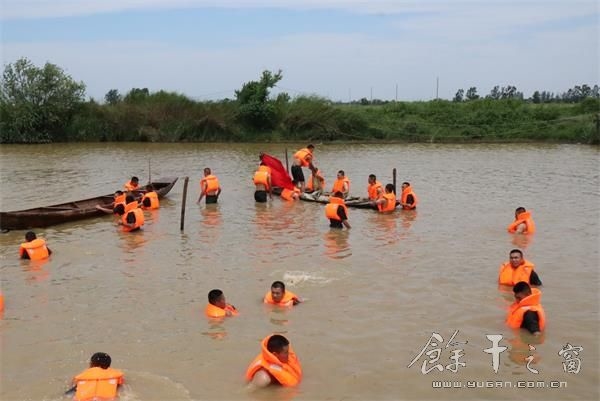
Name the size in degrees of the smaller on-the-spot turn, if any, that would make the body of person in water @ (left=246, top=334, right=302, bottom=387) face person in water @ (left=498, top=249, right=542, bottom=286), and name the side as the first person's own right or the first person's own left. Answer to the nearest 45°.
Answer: approximately 90° to the first person's own left

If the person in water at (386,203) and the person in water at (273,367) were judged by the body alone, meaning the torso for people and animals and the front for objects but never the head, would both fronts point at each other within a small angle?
no

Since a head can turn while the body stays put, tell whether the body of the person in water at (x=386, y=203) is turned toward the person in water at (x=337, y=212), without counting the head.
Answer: no

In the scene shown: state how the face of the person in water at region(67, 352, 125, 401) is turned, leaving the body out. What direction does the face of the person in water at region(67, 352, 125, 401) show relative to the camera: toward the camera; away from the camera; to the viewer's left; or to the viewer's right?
away from the camera

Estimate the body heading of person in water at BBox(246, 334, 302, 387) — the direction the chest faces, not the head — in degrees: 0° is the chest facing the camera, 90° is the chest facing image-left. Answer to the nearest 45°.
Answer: approximately 315°

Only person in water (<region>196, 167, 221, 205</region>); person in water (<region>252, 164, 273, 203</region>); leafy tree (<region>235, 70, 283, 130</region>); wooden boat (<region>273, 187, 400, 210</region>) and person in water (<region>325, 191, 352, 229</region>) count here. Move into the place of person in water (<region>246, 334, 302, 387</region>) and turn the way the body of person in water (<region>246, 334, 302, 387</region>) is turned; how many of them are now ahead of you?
0

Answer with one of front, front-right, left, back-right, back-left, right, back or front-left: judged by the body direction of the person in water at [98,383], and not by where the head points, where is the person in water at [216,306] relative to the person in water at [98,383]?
front-right

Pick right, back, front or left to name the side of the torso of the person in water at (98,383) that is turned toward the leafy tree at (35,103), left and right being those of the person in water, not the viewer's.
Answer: front

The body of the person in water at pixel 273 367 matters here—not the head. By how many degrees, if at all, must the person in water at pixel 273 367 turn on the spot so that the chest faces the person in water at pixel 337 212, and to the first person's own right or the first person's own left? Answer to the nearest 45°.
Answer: approximately 135° to the first person's own left

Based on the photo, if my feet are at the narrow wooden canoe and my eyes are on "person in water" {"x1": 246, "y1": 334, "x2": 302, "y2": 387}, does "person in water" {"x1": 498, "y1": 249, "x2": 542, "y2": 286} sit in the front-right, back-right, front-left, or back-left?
front-left

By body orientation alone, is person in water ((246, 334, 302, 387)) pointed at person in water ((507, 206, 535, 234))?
no

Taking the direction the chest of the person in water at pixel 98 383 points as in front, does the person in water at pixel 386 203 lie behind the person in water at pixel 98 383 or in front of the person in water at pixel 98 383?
in front

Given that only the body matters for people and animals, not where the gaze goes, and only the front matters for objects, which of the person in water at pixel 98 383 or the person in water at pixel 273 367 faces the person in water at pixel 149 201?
the person in water at pixel 98 383

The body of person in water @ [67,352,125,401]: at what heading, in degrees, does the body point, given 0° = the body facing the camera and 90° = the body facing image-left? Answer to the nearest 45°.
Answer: approximately 180°
